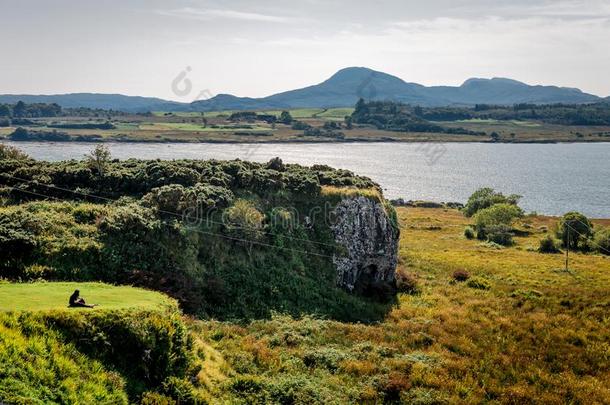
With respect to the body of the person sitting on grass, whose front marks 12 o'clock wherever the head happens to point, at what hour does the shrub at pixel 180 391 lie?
The shrub is roughly at 1 o'clock from the person sitting on grass.

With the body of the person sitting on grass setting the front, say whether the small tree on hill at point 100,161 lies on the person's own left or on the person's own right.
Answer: on the person's own left

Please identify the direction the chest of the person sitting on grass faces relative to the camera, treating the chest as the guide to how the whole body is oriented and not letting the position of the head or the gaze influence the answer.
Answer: to the viewer's right

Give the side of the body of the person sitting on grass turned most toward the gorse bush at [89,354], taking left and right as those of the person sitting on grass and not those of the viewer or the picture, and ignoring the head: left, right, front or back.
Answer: right

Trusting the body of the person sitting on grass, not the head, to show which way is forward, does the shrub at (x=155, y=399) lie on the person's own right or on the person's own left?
on the person's own right

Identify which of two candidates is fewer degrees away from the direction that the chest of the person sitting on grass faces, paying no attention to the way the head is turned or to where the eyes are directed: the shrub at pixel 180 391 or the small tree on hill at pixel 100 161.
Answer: the shrub
